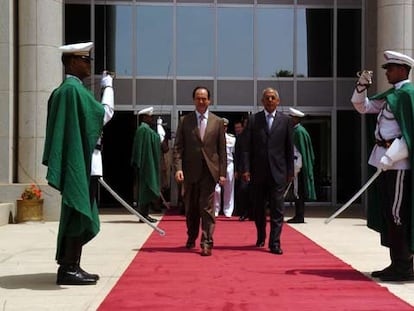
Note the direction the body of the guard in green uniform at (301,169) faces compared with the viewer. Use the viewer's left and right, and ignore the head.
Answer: facing to the left of the viewer

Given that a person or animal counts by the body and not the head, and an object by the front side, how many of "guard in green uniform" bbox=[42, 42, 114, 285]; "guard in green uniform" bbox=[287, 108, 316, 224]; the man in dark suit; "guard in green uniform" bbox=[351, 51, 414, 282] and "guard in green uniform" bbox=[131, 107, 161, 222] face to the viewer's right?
2

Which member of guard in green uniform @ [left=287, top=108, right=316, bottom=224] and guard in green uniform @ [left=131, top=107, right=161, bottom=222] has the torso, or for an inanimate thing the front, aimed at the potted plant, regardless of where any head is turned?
guard in green uniform @ [left=287, top=108, right=316, bottom=224]

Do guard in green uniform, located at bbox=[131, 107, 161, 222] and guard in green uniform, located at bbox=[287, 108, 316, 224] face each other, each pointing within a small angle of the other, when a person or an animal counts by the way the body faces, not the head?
yes

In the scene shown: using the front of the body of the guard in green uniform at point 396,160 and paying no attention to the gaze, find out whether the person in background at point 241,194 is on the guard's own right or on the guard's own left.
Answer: on the guard's own right

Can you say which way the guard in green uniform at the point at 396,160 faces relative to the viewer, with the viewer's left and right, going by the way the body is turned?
facing to the left of the viewer

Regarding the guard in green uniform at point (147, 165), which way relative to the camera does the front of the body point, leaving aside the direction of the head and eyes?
to the viewer's right

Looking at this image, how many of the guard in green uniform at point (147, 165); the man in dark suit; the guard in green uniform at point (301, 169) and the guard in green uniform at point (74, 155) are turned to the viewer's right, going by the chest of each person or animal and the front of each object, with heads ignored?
2

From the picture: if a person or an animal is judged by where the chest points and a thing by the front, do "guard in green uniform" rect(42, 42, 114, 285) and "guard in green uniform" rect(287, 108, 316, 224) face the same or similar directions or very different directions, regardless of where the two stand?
very different directions

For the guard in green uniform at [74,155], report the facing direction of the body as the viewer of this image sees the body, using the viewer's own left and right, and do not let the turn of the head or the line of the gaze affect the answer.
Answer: facing to the right of the viewer
